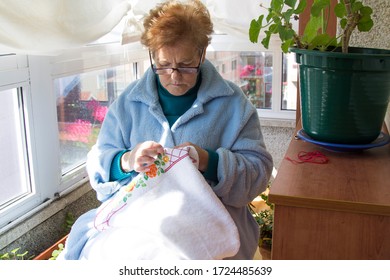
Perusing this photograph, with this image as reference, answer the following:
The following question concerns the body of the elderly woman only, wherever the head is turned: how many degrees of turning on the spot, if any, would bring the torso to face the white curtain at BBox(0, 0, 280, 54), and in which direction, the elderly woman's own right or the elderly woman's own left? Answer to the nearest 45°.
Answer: approximately 135° to the elderly woman's own right

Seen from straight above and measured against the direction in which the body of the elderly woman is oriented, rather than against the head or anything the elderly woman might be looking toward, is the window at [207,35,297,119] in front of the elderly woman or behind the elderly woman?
behind

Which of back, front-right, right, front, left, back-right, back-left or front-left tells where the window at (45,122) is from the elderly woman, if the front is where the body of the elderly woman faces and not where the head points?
back-right

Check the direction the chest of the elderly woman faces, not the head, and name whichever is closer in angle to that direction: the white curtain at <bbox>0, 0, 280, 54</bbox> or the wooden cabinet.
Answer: the wooden cabinet

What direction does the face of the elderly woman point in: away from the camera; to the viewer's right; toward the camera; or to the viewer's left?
toward the camera

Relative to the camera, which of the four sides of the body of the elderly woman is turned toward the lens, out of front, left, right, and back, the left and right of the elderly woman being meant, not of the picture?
front
